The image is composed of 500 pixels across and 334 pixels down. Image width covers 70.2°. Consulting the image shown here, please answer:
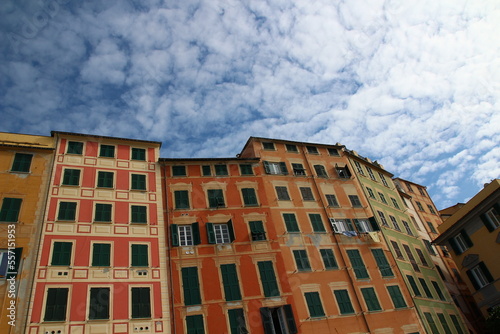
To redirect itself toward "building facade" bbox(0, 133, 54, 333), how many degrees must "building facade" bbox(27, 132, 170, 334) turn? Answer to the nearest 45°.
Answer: approximately 90° to its right

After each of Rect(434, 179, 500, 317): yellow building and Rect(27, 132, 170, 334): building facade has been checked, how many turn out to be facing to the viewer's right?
0

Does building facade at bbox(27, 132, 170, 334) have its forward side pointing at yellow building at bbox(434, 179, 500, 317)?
no

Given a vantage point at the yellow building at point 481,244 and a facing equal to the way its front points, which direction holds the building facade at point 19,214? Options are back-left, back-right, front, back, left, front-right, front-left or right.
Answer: front

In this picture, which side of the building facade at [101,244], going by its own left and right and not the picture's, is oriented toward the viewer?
front

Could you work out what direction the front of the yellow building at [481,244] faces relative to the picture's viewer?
facing the viewer and to the left of the viewer

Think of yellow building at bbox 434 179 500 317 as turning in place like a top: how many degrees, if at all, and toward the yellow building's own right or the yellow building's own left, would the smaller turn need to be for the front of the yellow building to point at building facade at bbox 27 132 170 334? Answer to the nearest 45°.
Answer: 0° — it already faces it
